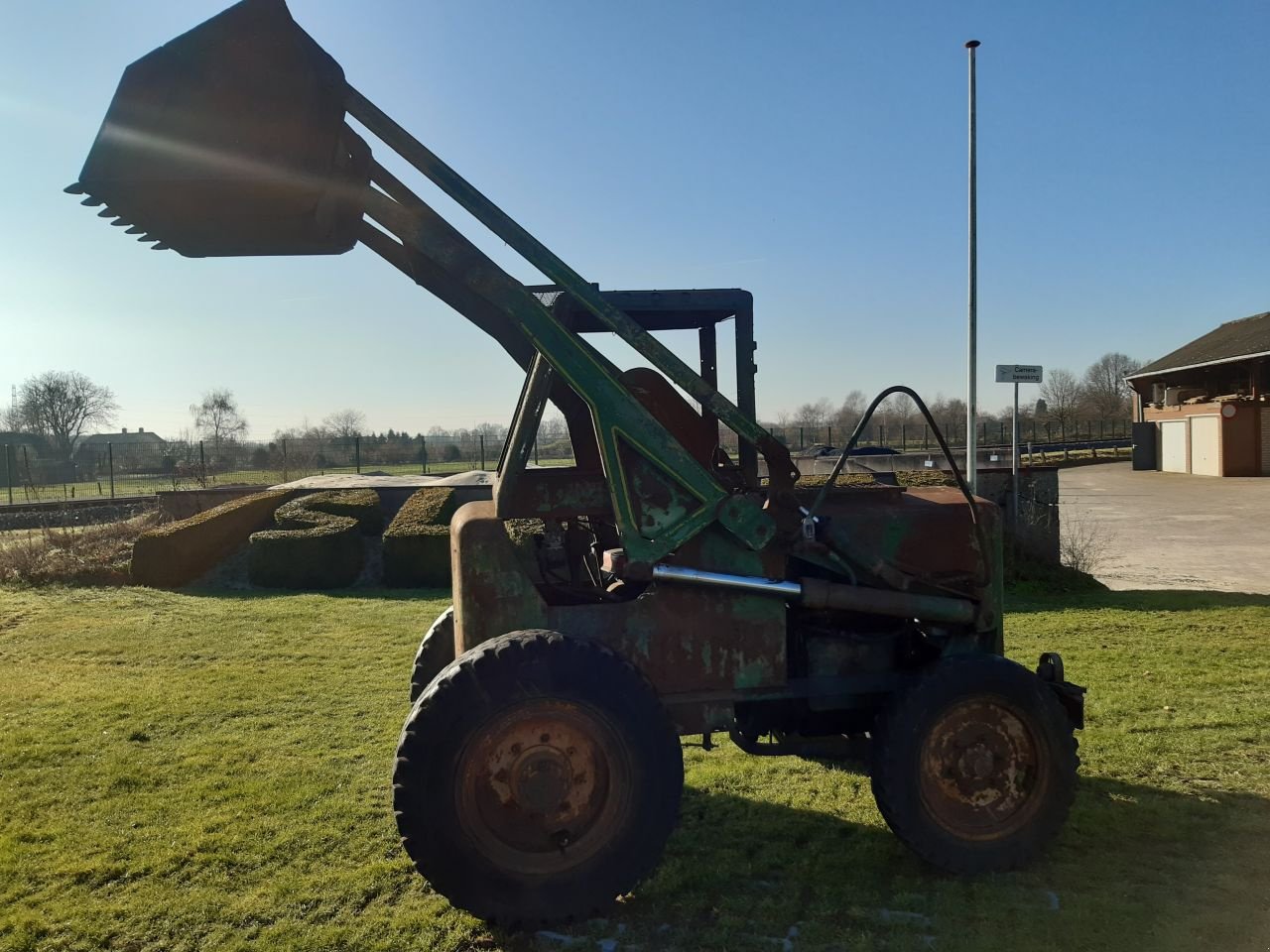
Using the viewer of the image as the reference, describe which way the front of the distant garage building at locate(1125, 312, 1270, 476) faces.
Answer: facing the viewer and to the left of the viewer

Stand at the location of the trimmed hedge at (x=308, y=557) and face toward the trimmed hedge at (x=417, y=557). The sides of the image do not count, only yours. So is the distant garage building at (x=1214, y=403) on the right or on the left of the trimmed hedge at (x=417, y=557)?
left

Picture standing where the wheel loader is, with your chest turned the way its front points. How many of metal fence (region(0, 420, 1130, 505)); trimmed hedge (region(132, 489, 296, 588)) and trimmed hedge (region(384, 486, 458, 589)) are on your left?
0

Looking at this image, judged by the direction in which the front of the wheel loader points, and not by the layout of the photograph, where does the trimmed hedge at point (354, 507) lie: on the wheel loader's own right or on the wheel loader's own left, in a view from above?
on the wheel loader's own right

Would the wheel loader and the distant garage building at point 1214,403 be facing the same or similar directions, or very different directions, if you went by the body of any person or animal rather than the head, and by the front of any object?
same or similar directions

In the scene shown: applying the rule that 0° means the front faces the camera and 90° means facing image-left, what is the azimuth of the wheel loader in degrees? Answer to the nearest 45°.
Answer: approximately 90°

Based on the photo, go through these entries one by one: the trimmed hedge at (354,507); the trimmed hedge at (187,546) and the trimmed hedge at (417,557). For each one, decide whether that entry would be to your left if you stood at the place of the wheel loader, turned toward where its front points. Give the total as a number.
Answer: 0

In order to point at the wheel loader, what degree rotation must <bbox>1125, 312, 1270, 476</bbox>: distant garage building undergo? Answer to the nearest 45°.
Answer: approximately 45° to its left

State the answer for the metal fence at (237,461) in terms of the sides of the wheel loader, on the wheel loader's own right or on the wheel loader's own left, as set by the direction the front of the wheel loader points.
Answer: on the wheel loader's own right

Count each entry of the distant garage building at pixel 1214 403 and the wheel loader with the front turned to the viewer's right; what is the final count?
0
